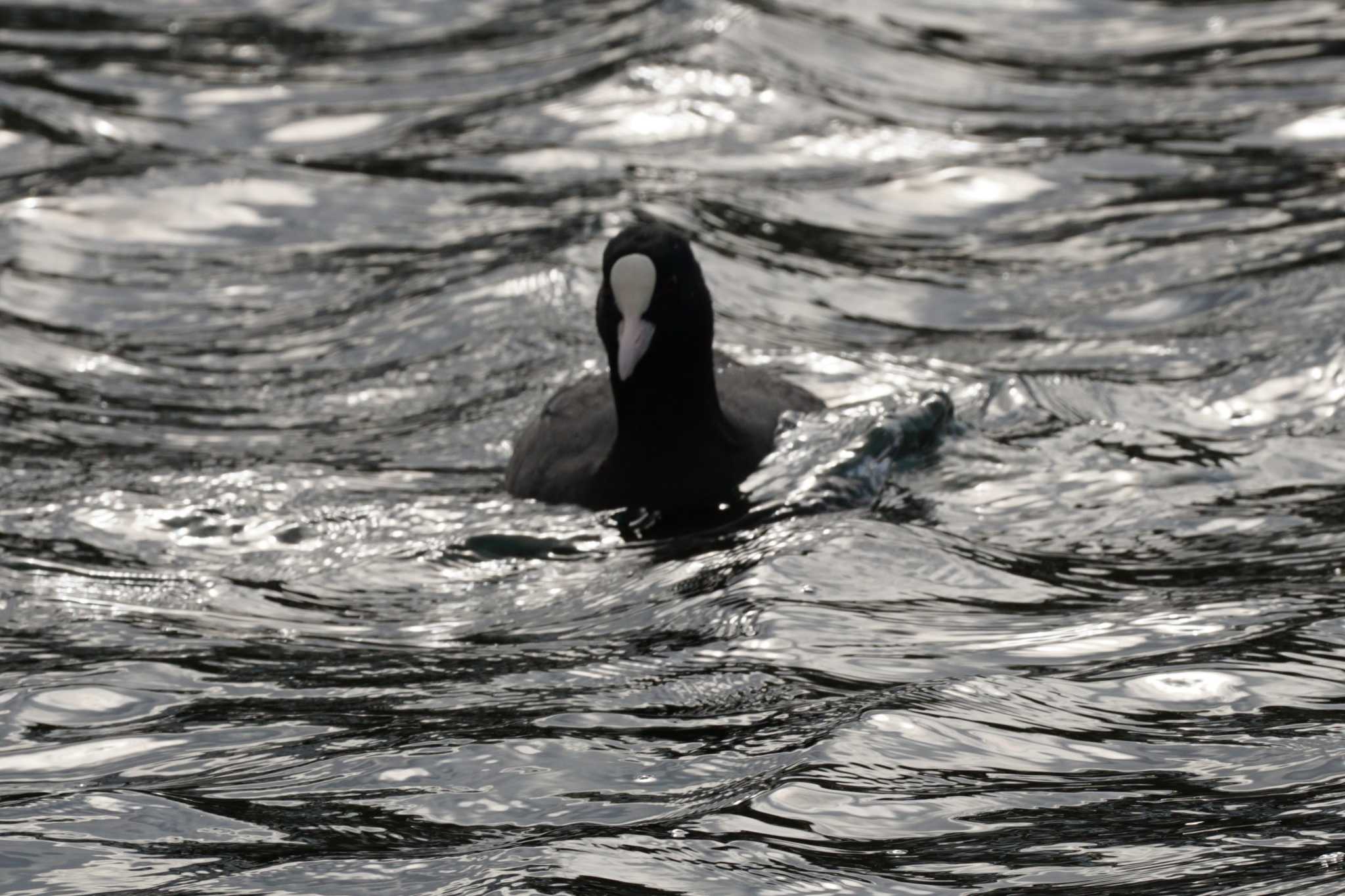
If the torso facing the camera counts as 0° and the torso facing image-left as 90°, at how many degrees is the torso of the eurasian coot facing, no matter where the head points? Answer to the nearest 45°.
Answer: approximately 0°
